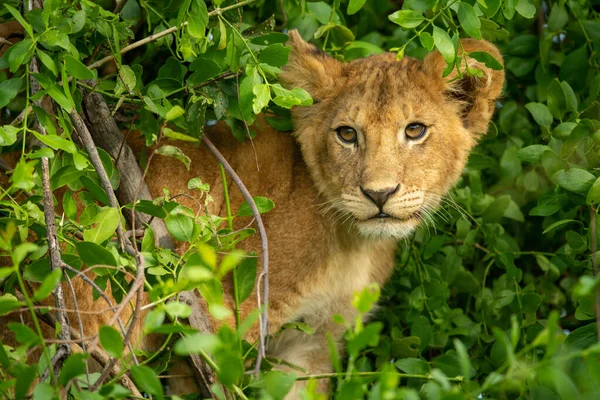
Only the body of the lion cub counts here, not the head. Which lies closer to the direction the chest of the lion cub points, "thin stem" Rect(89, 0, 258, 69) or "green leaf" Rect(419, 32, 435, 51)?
the green leaf

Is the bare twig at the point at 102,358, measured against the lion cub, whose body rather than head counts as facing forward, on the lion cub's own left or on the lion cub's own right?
on the lion cub's own right

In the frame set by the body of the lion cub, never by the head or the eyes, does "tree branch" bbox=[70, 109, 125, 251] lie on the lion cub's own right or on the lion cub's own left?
on the lion cub's own right

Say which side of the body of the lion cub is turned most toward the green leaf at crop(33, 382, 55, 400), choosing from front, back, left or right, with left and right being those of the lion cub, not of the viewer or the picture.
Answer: right

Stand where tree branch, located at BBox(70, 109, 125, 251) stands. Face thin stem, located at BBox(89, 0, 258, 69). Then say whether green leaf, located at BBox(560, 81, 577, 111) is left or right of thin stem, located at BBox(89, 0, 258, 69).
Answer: right

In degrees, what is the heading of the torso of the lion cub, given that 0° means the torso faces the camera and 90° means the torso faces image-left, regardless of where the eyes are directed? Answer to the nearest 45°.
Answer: approximately 315°
